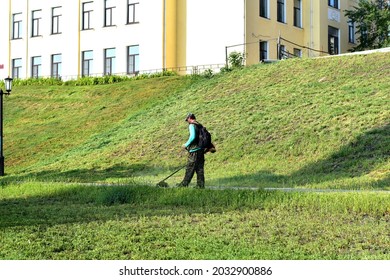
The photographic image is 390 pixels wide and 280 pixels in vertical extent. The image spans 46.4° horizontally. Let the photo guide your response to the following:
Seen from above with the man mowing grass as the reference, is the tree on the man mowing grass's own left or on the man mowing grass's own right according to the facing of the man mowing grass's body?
on the man mowing grass's own right

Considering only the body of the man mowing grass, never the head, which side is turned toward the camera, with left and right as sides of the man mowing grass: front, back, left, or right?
left

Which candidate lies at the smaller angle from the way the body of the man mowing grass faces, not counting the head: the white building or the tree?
the white building

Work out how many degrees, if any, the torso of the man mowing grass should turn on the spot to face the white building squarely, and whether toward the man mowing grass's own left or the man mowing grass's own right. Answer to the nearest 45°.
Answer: approximately 90° to the man mowing grass's own right
